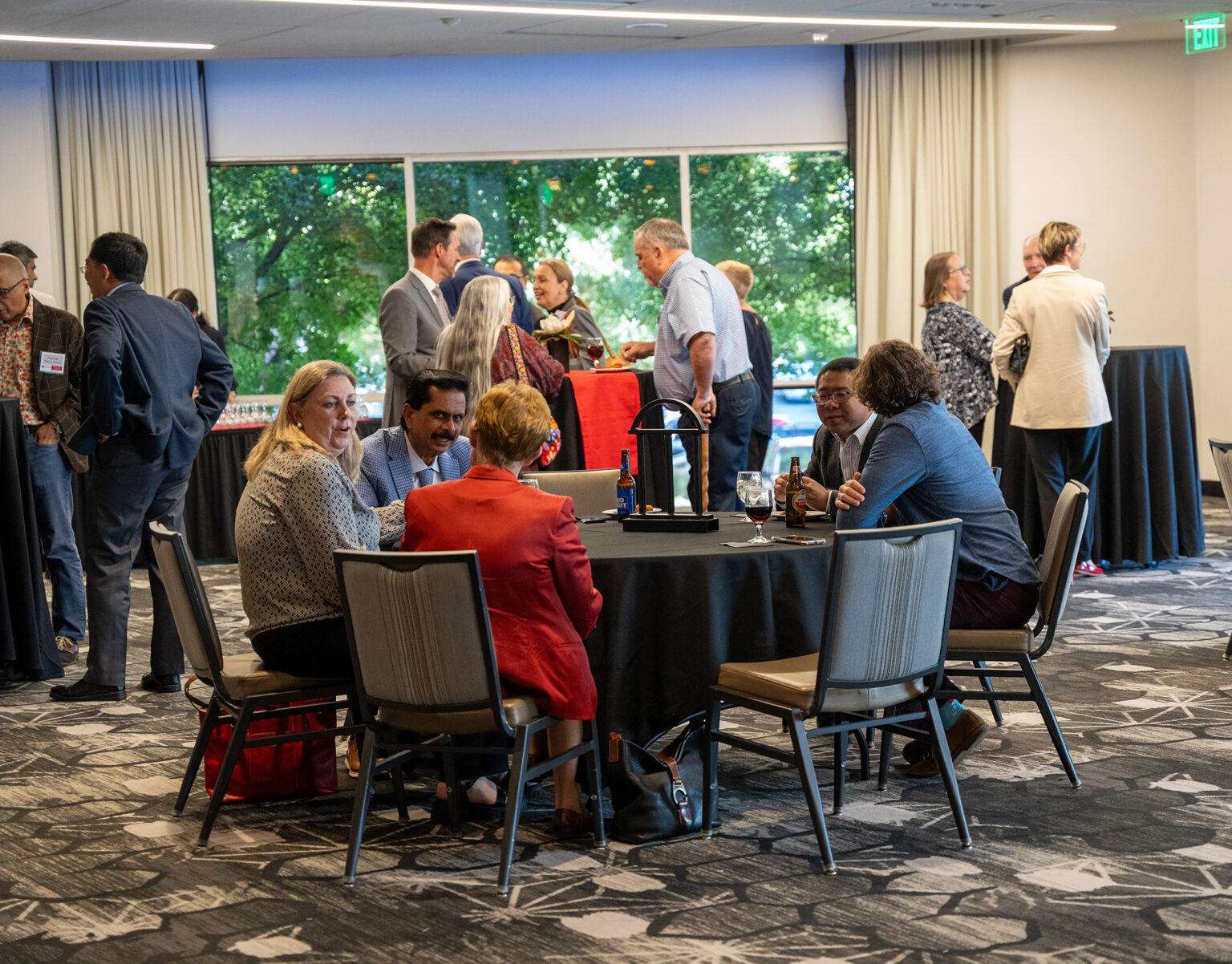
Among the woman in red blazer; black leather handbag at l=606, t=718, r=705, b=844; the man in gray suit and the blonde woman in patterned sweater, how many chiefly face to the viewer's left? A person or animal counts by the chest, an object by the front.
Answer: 0

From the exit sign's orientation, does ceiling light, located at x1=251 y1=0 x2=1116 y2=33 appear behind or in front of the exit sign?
in front

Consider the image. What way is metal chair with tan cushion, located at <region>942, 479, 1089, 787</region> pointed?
to the viewer's left

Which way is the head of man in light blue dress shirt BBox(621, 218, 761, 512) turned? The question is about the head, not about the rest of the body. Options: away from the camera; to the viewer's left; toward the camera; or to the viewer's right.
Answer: to the viewer's left

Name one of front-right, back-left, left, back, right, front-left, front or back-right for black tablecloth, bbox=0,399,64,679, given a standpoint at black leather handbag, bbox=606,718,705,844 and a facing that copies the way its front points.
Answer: back

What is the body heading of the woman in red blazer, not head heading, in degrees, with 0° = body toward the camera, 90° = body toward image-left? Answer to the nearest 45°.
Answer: approximately 180°

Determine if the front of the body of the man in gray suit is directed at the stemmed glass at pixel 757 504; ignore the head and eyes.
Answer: no

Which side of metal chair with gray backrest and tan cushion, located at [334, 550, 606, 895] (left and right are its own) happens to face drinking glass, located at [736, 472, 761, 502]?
front

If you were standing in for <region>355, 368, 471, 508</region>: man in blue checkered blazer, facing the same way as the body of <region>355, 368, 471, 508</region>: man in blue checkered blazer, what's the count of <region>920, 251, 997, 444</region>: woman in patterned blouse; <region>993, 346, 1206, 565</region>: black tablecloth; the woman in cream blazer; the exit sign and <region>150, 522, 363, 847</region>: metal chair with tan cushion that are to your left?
4

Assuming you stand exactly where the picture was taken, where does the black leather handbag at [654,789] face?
facing the viewer and to the right of the viewer

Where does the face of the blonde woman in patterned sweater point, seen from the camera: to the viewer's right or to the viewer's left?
to the viewer's right

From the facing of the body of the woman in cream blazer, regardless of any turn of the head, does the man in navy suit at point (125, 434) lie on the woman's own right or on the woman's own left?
on the woman's own left

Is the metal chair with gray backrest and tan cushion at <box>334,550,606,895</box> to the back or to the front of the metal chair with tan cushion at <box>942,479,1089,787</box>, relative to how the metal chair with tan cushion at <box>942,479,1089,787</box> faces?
to the front

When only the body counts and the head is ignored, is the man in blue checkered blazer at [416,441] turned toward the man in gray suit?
no

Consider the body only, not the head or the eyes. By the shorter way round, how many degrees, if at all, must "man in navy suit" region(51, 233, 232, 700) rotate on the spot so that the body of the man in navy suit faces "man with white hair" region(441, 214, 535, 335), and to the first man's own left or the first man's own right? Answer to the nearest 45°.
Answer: approximately 90° to the first man's own right

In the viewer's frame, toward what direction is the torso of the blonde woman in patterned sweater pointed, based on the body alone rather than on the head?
to the viewer's right

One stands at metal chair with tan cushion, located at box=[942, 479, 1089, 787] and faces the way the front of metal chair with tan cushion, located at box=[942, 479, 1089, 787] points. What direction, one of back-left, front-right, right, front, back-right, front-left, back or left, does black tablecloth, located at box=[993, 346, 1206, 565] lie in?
right

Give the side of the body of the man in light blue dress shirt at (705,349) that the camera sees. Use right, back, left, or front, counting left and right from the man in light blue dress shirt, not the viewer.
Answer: left

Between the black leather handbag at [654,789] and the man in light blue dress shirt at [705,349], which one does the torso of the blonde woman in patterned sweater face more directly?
the black leather handbag
